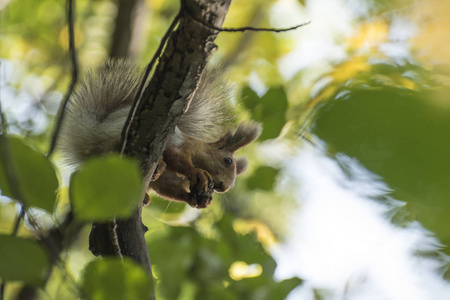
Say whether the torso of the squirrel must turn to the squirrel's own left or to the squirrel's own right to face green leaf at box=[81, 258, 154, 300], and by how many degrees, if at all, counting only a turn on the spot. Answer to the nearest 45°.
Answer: approximately 90° to the squirrel's own right

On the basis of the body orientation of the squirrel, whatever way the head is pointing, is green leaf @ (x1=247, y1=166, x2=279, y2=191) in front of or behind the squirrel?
in front

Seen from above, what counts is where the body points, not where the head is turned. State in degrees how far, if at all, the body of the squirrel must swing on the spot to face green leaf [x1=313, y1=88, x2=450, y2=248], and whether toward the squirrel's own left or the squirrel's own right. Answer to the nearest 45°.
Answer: approximately 90° to the squirrel's own right

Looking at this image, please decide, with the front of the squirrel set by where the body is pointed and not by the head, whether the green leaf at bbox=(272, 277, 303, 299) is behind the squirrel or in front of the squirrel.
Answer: in front

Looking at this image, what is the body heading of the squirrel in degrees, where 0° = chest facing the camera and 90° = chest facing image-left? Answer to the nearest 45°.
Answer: approximately 270°

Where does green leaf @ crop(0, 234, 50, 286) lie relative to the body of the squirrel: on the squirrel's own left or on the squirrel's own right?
on the squirrel's own right
